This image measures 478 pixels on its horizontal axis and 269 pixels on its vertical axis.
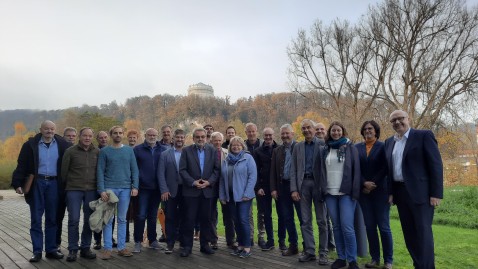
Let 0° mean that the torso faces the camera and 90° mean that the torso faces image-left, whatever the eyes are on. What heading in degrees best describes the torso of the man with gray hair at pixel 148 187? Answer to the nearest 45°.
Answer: approximately 0°

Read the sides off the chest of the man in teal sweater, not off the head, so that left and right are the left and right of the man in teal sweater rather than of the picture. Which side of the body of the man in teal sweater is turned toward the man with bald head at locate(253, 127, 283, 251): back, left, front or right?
left

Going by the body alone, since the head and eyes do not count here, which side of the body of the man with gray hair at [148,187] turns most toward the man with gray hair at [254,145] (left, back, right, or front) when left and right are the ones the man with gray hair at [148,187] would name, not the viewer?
left

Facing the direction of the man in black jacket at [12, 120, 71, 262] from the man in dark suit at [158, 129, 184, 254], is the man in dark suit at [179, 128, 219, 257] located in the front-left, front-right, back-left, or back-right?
back-left

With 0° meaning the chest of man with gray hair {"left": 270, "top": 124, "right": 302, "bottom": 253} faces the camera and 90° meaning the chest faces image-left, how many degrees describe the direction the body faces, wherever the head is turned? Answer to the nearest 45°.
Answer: approximately 0°

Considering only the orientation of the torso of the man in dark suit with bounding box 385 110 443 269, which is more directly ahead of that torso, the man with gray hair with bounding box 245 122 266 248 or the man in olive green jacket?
the man in olive green jacket
